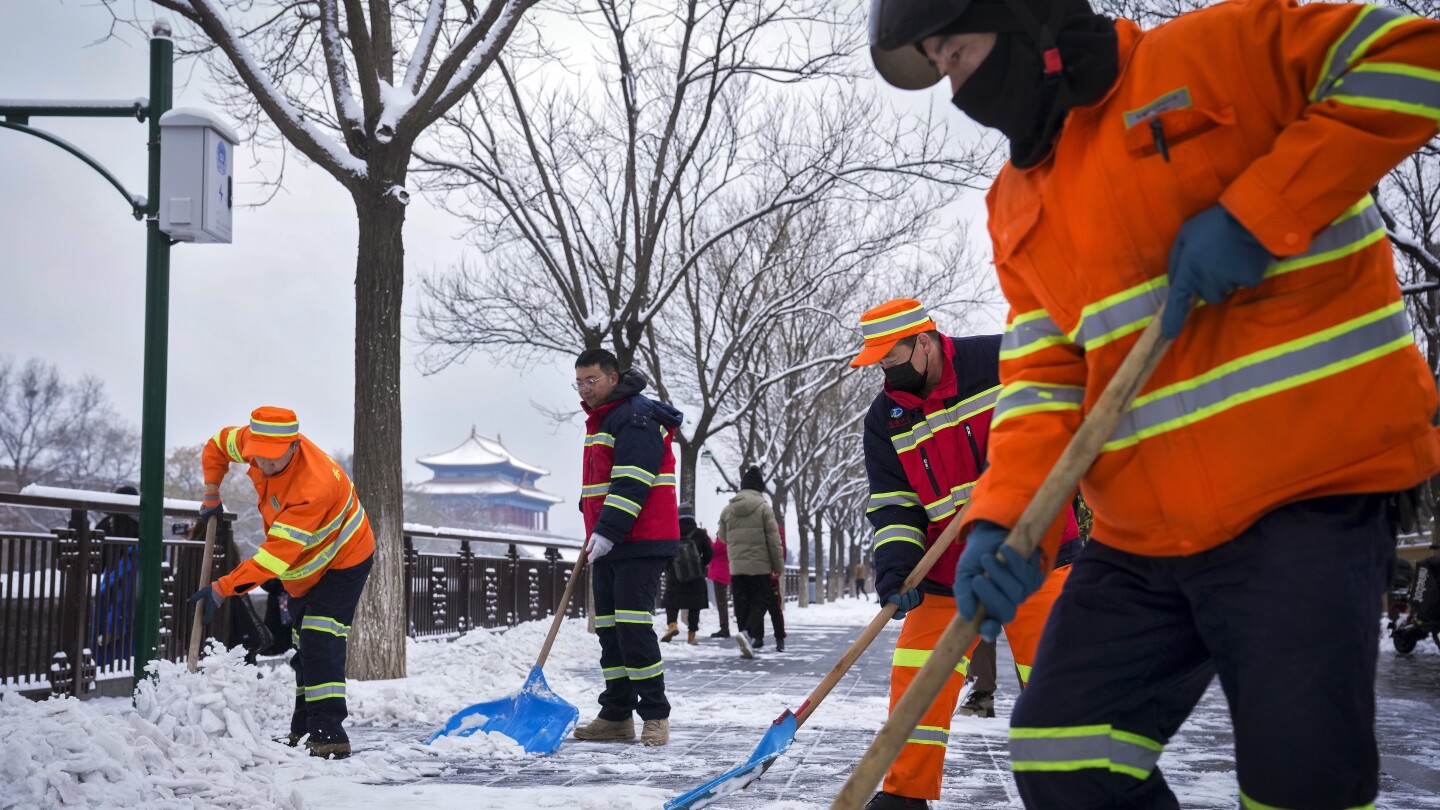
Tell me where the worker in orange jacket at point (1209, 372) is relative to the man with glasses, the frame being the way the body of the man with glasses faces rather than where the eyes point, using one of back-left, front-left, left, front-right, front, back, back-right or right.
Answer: left

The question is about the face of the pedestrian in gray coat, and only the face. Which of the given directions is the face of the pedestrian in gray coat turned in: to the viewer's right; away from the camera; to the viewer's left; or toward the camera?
away from the camera

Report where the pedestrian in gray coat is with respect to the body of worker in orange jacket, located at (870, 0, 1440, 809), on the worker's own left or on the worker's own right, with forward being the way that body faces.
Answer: on the worker's own right

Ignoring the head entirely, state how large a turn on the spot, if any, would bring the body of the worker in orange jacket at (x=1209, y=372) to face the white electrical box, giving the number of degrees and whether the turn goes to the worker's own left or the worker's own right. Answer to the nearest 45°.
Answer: approximately 90° to the worker's own right

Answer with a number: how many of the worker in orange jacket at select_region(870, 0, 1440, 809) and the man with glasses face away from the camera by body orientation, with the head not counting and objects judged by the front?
0

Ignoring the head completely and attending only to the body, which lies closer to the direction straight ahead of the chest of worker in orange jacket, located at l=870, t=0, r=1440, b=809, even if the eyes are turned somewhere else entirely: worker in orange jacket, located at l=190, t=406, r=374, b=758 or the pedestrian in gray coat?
the worker in orange jacket

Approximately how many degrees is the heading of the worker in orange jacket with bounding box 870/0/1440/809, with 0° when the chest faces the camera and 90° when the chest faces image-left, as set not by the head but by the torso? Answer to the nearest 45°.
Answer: approximately 45°
